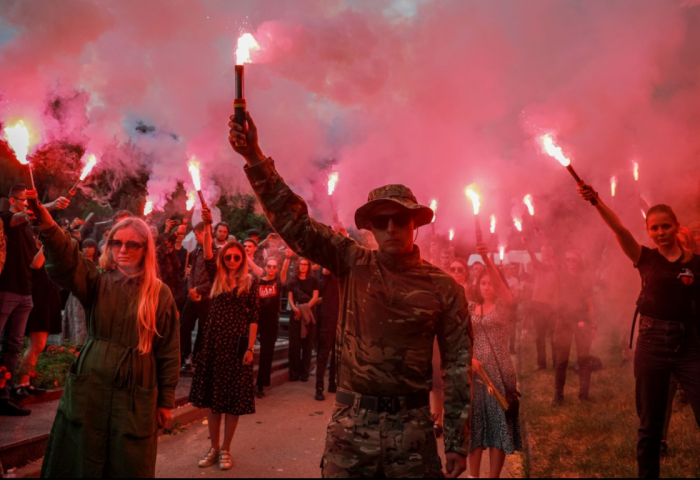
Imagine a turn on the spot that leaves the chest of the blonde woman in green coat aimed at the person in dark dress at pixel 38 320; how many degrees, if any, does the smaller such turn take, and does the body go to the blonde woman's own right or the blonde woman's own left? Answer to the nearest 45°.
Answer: approximately 180°

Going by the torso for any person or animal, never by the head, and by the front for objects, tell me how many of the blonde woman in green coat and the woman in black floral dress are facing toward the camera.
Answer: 2

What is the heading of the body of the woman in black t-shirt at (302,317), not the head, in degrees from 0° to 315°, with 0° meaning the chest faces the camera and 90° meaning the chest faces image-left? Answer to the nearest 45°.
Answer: approximately 0°

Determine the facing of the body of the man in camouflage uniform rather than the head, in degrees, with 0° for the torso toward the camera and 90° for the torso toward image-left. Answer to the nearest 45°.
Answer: approximately 0°
